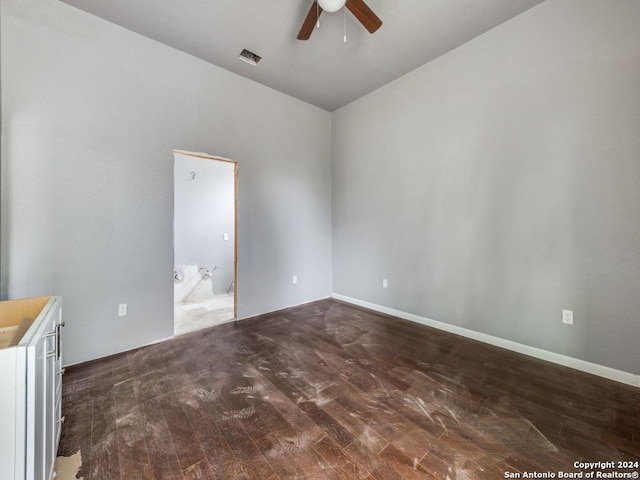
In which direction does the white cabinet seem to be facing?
to the viewer's right
